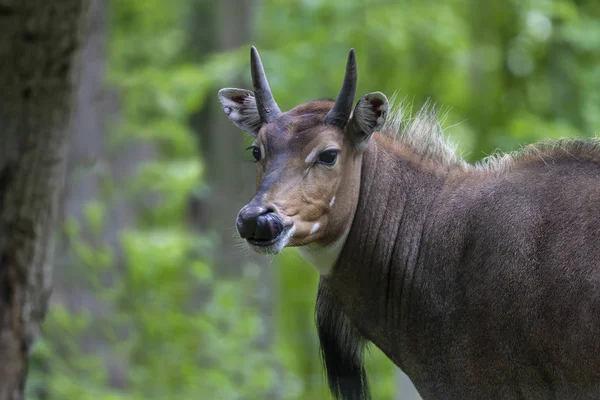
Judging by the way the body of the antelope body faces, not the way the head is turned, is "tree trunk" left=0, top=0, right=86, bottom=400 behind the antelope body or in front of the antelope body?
in front

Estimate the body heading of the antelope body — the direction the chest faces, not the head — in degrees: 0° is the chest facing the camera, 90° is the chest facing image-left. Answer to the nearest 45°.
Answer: approximately 90°
